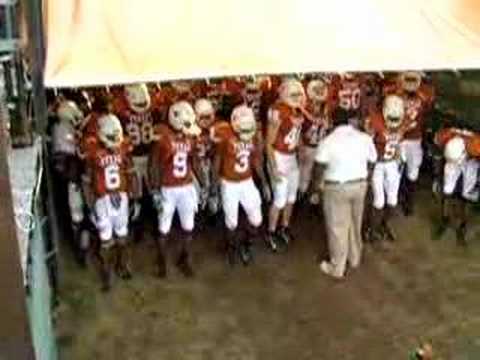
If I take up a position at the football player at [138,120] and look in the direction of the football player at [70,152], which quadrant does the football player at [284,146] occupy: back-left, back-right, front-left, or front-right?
back-left

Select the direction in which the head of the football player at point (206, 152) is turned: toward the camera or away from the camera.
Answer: toward the camera

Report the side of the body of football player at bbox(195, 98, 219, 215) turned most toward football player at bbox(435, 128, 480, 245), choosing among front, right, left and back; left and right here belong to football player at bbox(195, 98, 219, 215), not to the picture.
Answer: left

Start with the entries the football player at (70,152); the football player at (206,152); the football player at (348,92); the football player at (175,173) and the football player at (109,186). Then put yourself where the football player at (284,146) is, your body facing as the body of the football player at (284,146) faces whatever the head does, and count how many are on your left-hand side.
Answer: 1

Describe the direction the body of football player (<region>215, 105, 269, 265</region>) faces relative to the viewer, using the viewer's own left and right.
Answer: facing the viewer

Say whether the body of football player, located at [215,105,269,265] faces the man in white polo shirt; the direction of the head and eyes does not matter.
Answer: no

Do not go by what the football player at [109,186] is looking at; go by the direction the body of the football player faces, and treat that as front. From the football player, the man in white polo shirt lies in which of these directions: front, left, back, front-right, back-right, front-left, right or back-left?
left

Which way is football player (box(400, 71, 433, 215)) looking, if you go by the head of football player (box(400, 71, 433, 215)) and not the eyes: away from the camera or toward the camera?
toward the camera

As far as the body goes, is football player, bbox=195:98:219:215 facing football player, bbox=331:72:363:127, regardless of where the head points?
no

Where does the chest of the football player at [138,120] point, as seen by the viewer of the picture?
toward the camera

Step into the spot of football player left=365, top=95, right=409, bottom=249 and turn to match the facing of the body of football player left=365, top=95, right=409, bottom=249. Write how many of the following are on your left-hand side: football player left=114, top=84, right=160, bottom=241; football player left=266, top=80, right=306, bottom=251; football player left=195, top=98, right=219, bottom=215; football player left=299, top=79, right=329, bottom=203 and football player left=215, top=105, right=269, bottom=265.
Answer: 0

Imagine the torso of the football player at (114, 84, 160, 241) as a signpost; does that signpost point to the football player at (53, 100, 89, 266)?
no

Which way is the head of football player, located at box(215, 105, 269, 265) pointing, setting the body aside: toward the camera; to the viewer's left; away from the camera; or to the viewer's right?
toward the camera
